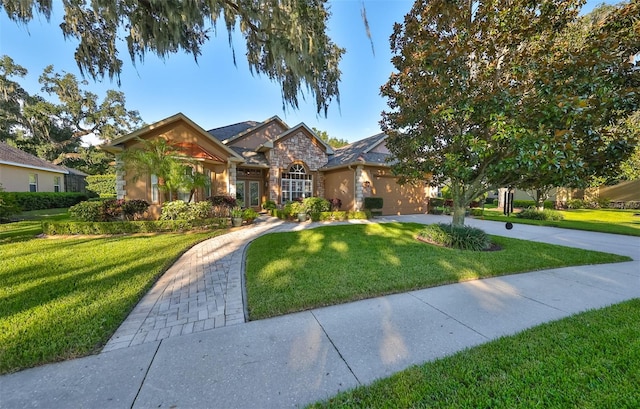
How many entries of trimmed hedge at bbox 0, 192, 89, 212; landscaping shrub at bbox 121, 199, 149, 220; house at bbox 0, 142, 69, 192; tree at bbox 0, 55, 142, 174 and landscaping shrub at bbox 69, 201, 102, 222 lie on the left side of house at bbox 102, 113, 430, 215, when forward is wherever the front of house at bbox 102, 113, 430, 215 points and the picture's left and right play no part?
0

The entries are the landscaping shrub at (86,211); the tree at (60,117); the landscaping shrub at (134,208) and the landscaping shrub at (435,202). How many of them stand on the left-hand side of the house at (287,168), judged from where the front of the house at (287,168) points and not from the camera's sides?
1

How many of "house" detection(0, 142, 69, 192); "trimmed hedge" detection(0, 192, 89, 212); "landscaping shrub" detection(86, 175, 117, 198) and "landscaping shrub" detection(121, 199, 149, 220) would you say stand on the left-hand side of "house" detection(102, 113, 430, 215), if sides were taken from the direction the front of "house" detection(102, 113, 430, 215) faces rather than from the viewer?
0

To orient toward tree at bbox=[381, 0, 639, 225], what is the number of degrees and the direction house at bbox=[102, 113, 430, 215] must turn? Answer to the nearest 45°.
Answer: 0° — it already faces it

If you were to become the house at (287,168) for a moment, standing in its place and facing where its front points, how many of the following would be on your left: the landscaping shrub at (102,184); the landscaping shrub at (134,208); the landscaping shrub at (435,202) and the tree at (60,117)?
1

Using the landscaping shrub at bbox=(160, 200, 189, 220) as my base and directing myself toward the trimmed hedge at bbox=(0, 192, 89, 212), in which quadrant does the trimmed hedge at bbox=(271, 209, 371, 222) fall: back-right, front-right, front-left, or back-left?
back-right

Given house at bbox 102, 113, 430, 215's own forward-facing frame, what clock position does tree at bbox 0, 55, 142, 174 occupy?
The tree is roughly at 4 o'clock from the house.

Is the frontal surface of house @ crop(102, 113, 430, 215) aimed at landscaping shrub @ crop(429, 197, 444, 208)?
no

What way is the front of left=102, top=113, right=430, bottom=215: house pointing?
toward the camera

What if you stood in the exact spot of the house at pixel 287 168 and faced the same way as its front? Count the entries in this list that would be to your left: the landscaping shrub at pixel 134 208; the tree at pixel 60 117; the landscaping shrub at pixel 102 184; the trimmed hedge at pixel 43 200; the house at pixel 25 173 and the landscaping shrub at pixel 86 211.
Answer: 0

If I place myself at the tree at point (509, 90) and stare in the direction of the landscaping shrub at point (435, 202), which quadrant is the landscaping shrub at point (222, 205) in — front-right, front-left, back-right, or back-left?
front-left

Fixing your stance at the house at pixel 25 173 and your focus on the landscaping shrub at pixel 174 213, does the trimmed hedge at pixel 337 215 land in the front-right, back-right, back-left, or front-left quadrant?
front-left

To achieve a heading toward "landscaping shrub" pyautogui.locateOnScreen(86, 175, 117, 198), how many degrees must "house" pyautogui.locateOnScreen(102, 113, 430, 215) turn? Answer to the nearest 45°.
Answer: approximately 135° to its right

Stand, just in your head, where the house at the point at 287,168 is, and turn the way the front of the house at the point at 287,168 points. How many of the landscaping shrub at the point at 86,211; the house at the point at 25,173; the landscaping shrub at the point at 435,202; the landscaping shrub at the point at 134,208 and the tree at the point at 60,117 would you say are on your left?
1

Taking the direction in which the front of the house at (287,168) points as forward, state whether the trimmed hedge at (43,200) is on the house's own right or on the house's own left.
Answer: on the house's own right

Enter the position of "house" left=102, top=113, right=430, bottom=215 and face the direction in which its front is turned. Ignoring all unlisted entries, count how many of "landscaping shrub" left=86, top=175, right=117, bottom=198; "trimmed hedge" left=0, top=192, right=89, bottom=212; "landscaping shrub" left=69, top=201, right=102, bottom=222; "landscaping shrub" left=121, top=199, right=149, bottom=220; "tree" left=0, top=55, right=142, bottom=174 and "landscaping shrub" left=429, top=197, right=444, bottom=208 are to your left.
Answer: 1

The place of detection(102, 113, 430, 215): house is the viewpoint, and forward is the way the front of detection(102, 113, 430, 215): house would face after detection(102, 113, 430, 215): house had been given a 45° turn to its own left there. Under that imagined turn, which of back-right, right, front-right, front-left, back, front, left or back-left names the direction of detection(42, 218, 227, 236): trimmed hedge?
right

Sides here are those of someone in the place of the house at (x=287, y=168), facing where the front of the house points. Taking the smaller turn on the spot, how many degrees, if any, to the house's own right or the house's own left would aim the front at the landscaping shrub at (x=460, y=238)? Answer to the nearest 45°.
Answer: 0° — it already faces it

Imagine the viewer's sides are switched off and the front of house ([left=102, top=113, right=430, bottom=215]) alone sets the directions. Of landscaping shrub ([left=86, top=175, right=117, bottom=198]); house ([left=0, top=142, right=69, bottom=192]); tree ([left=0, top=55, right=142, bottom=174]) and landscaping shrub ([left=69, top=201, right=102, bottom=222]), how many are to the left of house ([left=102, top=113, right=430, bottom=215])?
0

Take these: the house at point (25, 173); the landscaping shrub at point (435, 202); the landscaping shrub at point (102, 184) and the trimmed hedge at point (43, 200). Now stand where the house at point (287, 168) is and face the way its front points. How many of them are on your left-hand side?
1

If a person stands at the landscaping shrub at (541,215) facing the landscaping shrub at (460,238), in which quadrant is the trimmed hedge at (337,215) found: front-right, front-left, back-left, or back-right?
front-right

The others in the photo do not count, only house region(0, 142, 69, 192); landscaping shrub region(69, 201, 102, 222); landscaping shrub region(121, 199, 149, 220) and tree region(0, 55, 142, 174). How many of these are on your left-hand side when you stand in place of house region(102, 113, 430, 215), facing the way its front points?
0

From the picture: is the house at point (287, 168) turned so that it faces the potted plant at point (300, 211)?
yes
